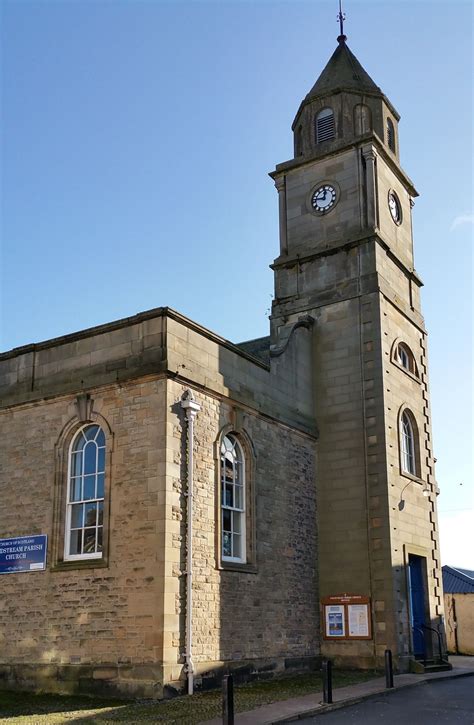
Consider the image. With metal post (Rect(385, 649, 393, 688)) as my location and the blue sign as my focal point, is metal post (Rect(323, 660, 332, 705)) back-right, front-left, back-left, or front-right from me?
front-left

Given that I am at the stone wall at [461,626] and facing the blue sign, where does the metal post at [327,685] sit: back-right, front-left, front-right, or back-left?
front-left

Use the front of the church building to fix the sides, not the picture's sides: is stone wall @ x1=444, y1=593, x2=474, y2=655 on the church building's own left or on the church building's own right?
on the church building's own left

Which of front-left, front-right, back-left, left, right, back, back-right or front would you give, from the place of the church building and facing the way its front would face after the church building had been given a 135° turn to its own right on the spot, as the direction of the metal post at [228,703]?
left

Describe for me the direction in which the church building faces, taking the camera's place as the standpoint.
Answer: facing the viewer and to the right of the viewer
